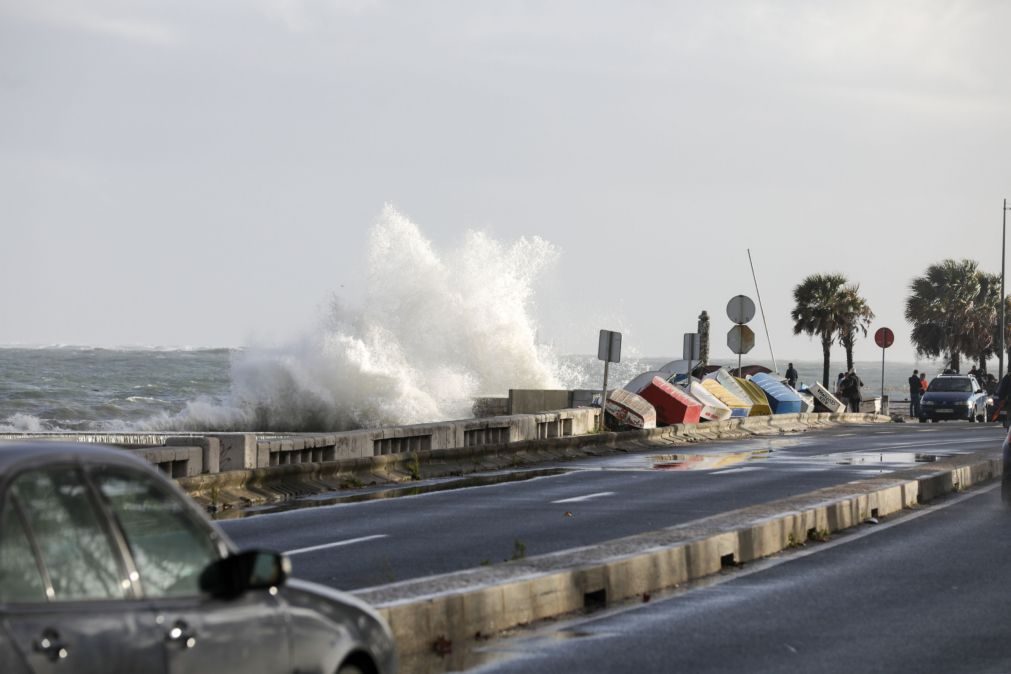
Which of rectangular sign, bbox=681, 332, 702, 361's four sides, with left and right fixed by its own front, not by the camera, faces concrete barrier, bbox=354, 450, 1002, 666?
back

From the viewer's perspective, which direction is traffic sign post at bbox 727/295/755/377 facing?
away from the camera

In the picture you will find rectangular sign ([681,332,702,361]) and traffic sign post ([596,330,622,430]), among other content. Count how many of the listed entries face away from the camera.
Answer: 2

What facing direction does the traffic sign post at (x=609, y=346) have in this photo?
away from the camera

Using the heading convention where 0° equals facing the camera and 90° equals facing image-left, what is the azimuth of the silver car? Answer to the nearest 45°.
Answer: approximately 225°

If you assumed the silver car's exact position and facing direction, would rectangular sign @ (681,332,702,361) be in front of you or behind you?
in front

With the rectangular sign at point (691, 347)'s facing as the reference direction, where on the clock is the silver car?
The silver car is roughly at 6 o'clock from the rectangular sign.

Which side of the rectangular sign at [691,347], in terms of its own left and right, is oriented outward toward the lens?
back

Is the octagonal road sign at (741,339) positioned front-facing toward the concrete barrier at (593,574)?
no

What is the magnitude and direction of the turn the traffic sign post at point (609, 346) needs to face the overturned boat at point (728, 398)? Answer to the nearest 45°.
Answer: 0° — it already faces it

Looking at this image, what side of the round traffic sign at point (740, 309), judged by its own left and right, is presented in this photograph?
back

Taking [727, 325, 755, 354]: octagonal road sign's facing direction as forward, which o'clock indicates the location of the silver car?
The silver car is roughly at 6 o'clock from the octagonal road sign.

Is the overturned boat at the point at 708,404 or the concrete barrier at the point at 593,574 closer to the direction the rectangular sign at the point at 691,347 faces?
the overturned boat

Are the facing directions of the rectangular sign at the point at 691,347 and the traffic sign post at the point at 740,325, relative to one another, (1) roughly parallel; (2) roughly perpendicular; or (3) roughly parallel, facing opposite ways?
roughly parallel

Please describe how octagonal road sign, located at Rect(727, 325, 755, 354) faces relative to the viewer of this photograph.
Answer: facing away from the viewer

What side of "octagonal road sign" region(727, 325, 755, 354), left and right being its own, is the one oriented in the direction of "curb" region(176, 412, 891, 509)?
back
